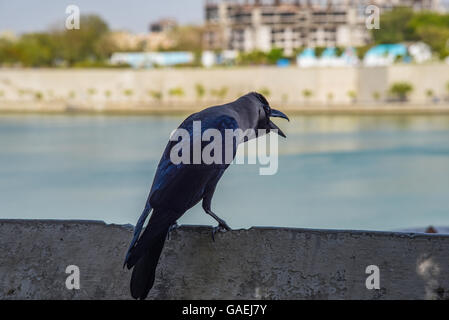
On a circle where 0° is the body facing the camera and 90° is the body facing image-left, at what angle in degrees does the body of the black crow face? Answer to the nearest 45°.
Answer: approximately 225°
